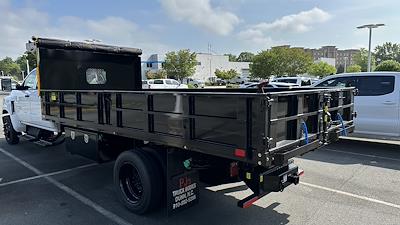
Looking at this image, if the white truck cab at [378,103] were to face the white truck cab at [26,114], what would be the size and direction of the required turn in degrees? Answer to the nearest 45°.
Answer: approximately 45° to its left

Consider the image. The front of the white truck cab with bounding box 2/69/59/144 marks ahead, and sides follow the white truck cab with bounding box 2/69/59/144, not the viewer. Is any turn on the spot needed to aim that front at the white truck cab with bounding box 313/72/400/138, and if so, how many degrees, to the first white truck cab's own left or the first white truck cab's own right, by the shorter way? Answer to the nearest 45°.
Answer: approximately 180°

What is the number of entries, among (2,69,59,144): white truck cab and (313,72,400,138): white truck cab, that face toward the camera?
0

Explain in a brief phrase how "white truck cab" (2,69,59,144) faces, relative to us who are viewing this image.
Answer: facing away from the viewer and to the left of the viewer
